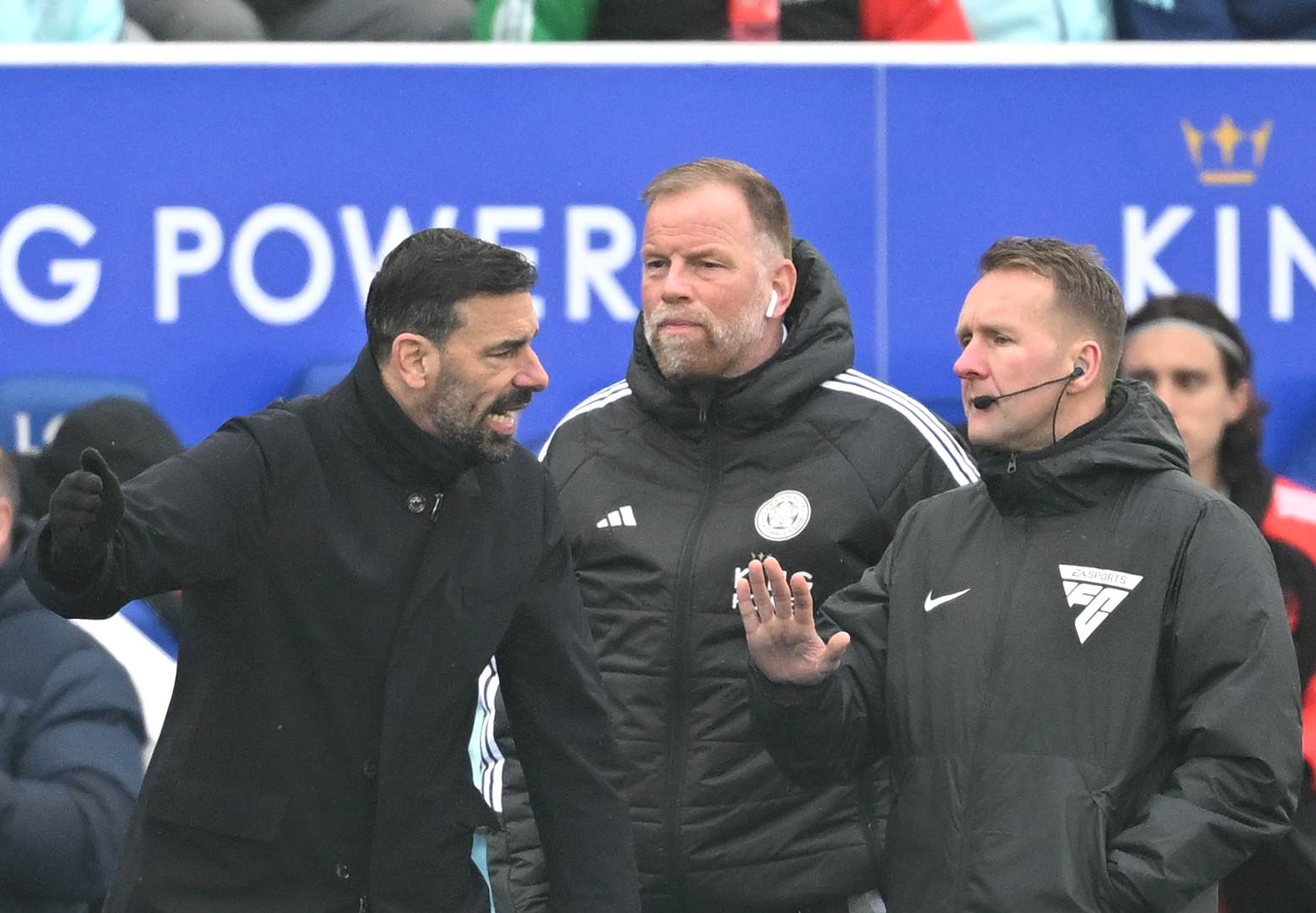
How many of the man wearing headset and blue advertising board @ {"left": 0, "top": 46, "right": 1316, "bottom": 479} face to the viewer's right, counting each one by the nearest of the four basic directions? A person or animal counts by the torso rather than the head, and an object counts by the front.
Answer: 0

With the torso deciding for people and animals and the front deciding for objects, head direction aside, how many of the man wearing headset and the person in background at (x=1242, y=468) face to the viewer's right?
0

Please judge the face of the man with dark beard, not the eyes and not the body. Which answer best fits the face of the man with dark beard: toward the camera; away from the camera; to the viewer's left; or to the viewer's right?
to the viewer's right

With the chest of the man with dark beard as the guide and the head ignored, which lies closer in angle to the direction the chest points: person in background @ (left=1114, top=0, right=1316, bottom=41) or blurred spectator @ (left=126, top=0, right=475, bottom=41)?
the person in background

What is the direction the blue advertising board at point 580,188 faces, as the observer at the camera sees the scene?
facing the viewer

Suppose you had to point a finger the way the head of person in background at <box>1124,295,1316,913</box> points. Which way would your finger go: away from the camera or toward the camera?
toward the camera

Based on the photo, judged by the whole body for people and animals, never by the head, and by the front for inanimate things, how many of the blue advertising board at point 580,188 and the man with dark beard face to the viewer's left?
0

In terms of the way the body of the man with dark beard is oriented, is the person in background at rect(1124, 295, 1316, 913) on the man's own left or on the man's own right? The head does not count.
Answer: on the man's own left

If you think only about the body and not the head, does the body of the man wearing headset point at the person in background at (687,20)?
no

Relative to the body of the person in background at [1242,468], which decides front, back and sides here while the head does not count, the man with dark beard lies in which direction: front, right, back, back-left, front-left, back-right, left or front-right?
front

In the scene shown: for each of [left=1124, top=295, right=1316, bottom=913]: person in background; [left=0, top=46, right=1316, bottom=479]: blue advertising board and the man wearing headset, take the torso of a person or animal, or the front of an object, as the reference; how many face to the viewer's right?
0

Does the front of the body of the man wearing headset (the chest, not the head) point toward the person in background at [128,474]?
no
